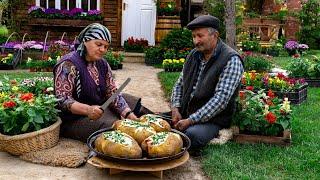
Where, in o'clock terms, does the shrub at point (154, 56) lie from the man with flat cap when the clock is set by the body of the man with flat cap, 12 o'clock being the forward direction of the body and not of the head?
The shrub is roughly at 4 o'clock from the man with flat cap.

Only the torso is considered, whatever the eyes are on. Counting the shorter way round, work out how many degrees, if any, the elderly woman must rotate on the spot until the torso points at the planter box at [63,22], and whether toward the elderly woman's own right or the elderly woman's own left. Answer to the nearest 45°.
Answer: approximately 135° to the elderly woman's own left

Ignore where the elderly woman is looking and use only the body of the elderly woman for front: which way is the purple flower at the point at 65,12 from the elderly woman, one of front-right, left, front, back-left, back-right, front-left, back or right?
back-left

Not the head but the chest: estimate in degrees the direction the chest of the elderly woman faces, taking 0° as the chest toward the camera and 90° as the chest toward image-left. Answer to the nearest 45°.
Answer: approximately 315°

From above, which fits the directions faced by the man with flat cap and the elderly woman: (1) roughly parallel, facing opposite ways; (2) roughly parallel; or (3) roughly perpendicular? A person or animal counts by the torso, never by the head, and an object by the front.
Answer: roughly perpendicular

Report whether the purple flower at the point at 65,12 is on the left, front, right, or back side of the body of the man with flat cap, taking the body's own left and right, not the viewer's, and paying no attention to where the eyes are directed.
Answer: right

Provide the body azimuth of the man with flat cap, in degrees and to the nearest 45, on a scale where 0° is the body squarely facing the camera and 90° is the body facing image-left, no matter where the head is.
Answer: approximately 45°

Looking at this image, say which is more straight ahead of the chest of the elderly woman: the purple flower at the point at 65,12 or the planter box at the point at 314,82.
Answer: the planter box

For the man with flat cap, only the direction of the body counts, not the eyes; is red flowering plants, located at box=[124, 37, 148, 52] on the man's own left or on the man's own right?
on the man's own right
